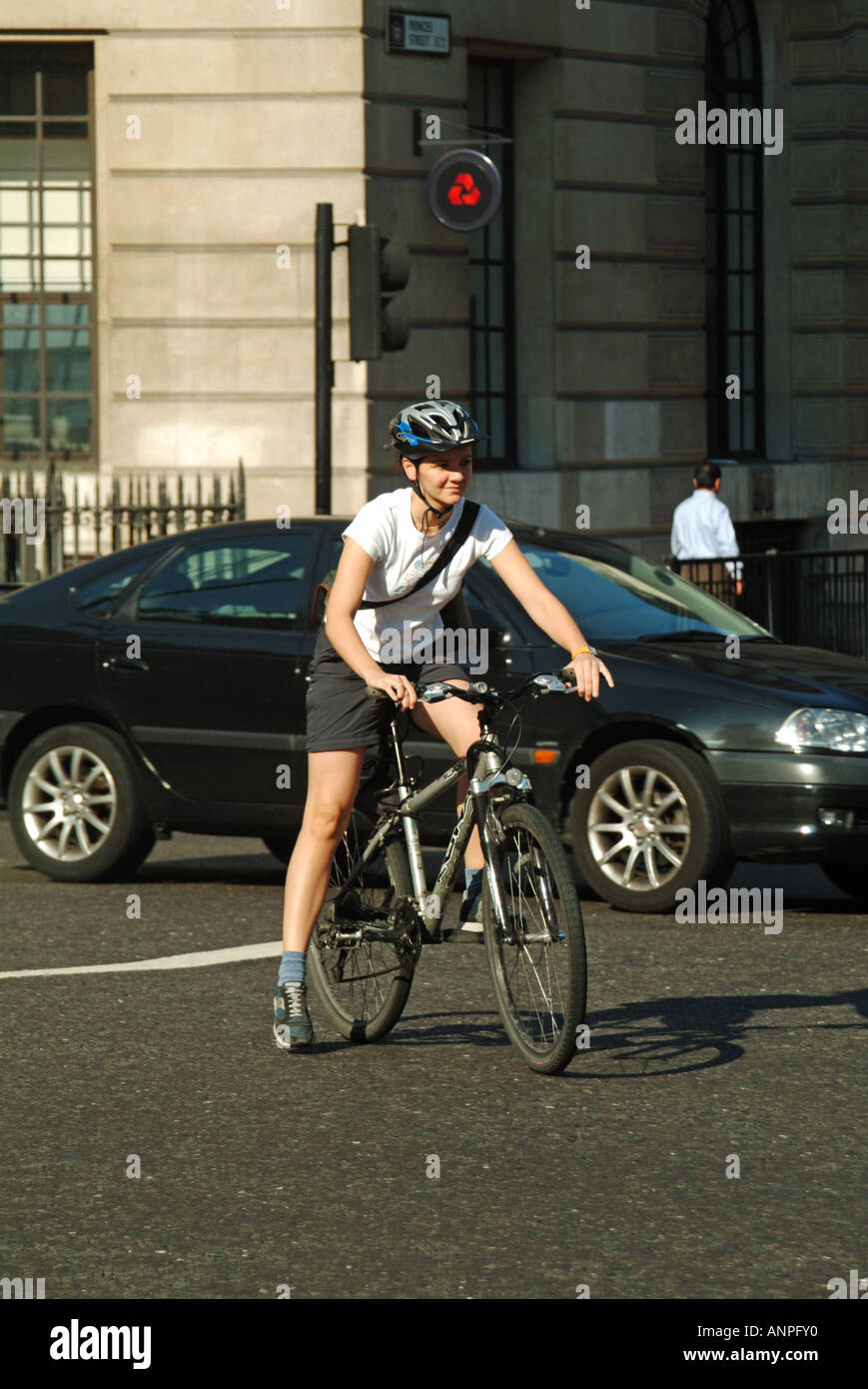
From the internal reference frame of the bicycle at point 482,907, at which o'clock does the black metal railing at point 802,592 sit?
The black metal railing is roughly at 8 o'clock from the bicycle.

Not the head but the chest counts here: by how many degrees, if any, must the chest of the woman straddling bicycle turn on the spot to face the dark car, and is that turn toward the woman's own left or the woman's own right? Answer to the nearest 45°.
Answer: approximately 135° to the woman's own left

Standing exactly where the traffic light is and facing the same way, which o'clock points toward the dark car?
The dark car is roughly at 3 o'clock from the traffic light.

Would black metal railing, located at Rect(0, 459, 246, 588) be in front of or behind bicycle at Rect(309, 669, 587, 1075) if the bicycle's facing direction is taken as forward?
behind

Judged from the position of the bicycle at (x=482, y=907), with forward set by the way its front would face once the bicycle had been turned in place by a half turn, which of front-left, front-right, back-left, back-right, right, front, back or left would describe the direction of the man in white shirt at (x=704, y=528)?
front-right

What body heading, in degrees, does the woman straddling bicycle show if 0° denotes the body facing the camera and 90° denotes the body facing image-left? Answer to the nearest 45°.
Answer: approximately 315°

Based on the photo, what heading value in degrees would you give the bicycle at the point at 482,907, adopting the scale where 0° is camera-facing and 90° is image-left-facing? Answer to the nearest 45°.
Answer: approximately 315°

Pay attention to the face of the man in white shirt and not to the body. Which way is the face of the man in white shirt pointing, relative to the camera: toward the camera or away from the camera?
away from the camera

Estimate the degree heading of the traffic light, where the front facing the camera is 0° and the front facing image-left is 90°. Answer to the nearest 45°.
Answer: approximately 270°

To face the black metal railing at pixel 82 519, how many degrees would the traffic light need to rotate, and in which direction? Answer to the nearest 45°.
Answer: approximately 135° to its left

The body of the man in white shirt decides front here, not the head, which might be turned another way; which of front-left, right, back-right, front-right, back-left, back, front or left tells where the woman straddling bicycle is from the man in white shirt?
back

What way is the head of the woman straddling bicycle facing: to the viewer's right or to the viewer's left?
to the viewer's right

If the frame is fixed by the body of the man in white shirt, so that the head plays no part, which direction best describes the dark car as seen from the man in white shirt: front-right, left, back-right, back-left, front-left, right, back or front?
back

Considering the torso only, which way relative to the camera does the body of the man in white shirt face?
away from the camera

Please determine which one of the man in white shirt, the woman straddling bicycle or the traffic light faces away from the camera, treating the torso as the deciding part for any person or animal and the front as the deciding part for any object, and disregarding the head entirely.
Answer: the man in white shirt
